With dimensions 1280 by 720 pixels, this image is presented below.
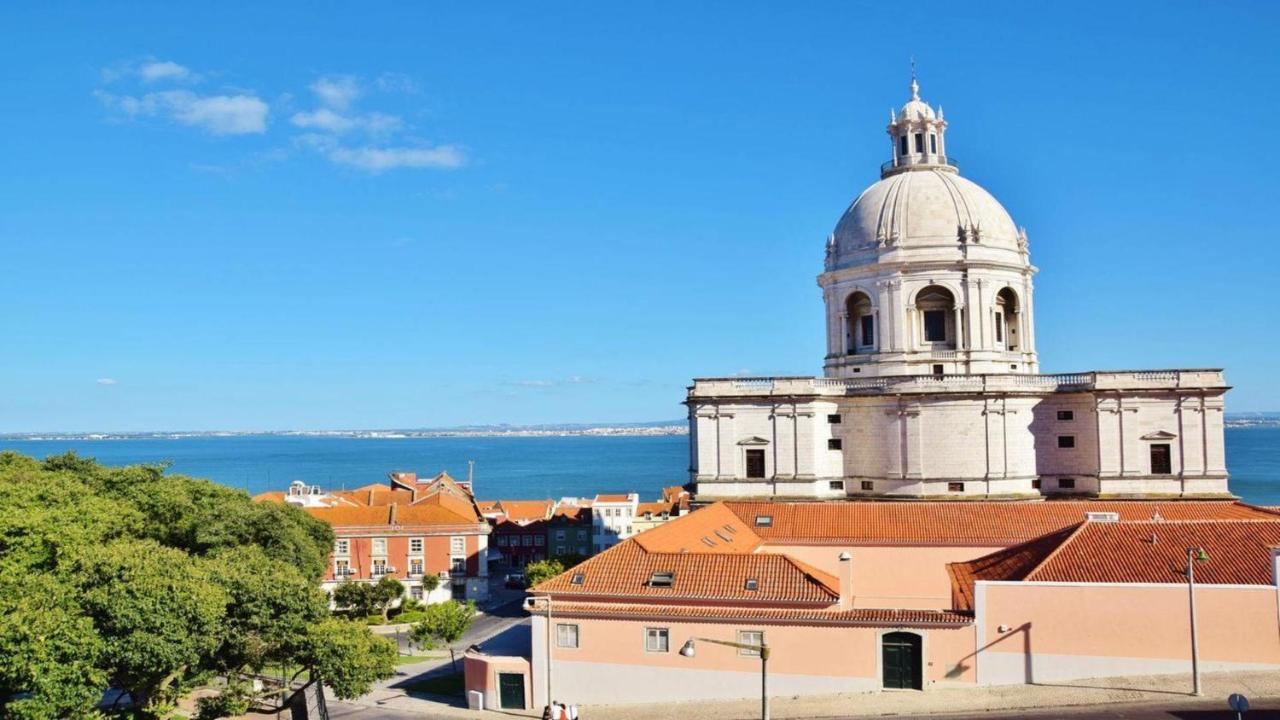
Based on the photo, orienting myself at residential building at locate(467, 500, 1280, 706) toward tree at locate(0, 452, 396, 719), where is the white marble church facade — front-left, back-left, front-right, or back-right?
back-right

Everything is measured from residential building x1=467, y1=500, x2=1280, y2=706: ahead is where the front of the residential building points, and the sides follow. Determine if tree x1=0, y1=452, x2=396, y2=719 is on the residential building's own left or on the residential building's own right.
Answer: on the residential building's own right

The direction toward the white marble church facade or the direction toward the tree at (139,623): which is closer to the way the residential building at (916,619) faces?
the tree

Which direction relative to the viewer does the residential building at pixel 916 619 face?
toward the camera

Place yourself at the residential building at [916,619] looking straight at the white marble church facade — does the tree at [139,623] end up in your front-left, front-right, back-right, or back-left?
back-left

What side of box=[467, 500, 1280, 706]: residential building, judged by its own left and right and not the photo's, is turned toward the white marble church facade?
back
